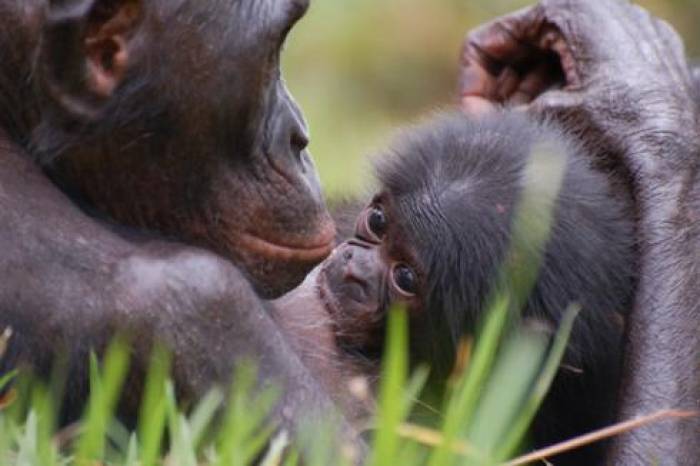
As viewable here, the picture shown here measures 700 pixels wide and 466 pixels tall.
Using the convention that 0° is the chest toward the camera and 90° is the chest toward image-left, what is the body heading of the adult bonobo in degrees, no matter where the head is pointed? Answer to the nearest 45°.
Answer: approximately 270°

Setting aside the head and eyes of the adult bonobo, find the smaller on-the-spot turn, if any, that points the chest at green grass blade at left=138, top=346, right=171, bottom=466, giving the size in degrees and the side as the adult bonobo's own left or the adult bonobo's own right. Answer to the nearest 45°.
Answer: approximately 90° to the adult bonobo's own right
